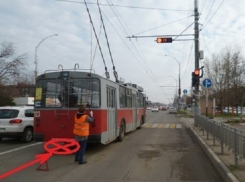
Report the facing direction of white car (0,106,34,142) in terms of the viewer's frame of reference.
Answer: facing away from the viewer and to the right of the viewer

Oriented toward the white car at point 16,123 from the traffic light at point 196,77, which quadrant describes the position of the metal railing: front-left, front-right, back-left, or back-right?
front-left

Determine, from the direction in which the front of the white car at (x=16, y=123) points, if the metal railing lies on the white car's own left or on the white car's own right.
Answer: on the white car's own right

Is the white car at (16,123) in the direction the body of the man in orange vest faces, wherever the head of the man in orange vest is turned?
no

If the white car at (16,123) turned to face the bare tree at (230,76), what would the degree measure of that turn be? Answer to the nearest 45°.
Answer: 0° — it already faces it

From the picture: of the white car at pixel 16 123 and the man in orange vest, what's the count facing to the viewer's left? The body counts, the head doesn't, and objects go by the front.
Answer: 0

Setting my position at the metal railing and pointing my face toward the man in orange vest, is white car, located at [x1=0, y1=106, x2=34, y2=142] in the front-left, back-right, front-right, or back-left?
front-right

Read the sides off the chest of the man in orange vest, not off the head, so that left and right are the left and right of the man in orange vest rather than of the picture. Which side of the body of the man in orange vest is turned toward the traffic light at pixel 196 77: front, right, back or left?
front

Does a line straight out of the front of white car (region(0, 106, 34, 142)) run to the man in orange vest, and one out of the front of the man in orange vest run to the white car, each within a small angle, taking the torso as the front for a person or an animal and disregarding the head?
no

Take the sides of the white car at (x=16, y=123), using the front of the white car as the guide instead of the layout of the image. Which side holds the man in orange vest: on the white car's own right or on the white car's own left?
on the white car's own right

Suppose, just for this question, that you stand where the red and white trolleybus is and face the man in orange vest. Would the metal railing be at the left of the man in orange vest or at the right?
left

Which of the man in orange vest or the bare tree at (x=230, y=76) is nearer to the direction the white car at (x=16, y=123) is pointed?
the bare tree

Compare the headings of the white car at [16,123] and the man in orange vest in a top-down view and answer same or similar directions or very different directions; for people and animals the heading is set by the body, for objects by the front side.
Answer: same or similar directions

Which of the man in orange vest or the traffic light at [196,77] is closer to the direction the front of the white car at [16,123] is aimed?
the traffic light

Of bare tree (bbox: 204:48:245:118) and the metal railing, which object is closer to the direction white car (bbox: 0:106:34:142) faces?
the bare tree

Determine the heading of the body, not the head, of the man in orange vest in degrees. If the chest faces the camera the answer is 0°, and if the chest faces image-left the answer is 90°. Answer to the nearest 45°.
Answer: approximately 225°
